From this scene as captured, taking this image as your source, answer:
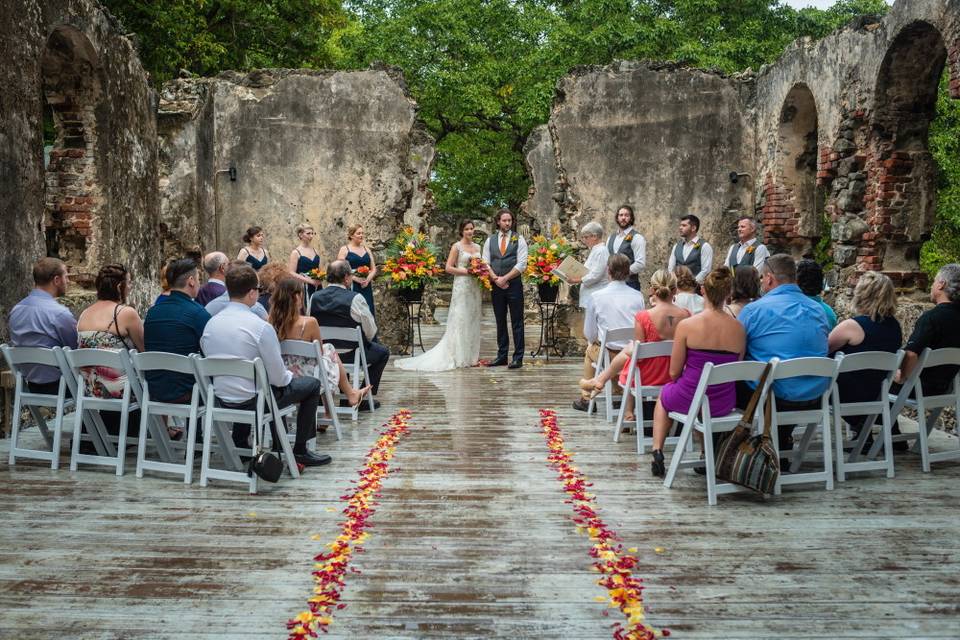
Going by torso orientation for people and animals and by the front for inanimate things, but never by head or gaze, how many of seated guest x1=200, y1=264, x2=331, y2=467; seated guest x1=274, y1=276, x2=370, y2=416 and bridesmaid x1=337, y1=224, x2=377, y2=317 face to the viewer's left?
0

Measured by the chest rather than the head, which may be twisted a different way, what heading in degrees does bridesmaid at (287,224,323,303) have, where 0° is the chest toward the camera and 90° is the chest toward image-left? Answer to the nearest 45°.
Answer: approximately 315°

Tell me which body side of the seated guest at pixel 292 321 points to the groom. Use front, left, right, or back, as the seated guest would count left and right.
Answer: front

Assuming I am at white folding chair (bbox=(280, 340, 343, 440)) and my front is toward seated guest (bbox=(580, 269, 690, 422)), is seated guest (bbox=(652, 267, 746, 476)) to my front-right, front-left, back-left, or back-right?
front-right

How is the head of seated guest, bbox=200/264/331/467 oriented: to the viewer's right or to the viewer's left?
to the viewer's right

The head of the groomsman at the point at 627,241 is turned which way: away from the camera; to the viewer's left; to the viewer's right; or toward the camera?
toward the camera

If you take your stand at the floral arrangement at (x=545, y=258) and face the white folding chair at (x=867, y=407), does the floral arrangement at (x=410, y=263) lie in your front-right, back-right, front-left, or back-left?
back-right

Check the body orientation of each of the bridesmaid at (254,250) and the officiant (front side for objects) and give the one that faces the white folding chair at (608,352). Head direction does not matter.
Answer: the bridesmaid

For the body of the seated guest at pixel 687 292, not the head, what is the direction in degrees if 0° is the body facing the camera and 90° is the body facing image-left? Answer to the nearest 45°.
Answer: approximately 180°

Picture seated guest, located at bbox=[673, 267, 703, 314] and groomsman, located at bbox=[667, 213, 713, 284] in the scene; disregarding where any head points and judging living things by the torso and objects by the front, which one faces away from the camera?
the seated guest

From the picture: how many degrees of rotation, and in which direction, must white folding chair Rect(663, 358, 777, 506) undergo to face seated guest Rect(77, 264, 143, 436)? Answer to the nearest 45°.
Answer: approximately 45° to its left

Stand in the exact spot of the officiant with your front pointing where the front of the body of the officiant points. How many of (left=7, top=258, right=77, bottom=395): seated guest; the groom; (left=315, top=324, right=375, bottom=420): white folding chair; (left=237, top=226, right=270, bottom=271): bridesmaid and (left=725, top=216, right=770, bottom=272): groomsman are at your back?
1

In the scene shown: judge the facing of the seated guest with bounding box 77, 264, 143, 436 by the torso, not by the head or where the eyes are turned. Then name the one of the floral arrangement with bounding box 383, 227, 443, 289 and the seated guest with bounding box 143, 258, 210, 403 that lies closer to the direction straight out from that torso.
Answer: the floral arrangement

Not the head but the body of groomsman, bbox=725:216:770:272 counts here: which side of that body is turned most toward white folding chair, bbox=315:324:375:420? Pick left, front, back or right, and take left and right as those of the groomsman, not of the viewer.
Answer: front

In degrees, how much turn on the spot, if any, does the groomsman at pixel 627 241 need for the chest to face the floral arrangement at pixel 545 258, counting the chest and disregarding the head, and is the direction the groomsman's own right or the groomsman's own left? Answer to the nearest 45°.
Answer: approximately 90° to the groomsman's own right

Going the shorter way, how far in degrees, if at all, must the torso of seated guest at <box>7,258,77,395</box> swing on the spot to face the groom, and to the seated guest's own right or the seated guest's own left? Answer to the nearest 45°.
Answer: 0° — they already face them

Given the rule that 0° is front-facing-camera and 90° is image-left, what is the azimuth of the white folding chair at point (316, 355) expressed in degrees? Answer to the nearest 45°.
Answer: approximately 225°

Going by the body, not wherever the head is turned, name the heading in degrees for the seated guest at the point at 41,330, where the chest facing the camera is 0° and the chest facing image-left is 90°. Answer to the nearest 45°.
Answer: approximately 225°

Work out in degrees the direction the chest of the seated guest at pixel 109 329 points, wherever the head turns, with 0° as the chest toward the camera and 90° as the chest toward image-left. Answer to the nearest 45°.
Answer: approximately 225°

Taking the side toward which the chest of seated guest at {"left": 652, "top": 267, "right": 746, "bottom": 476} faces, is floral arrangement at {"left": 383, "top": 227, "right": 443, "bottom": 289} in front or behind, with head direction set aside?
in front
